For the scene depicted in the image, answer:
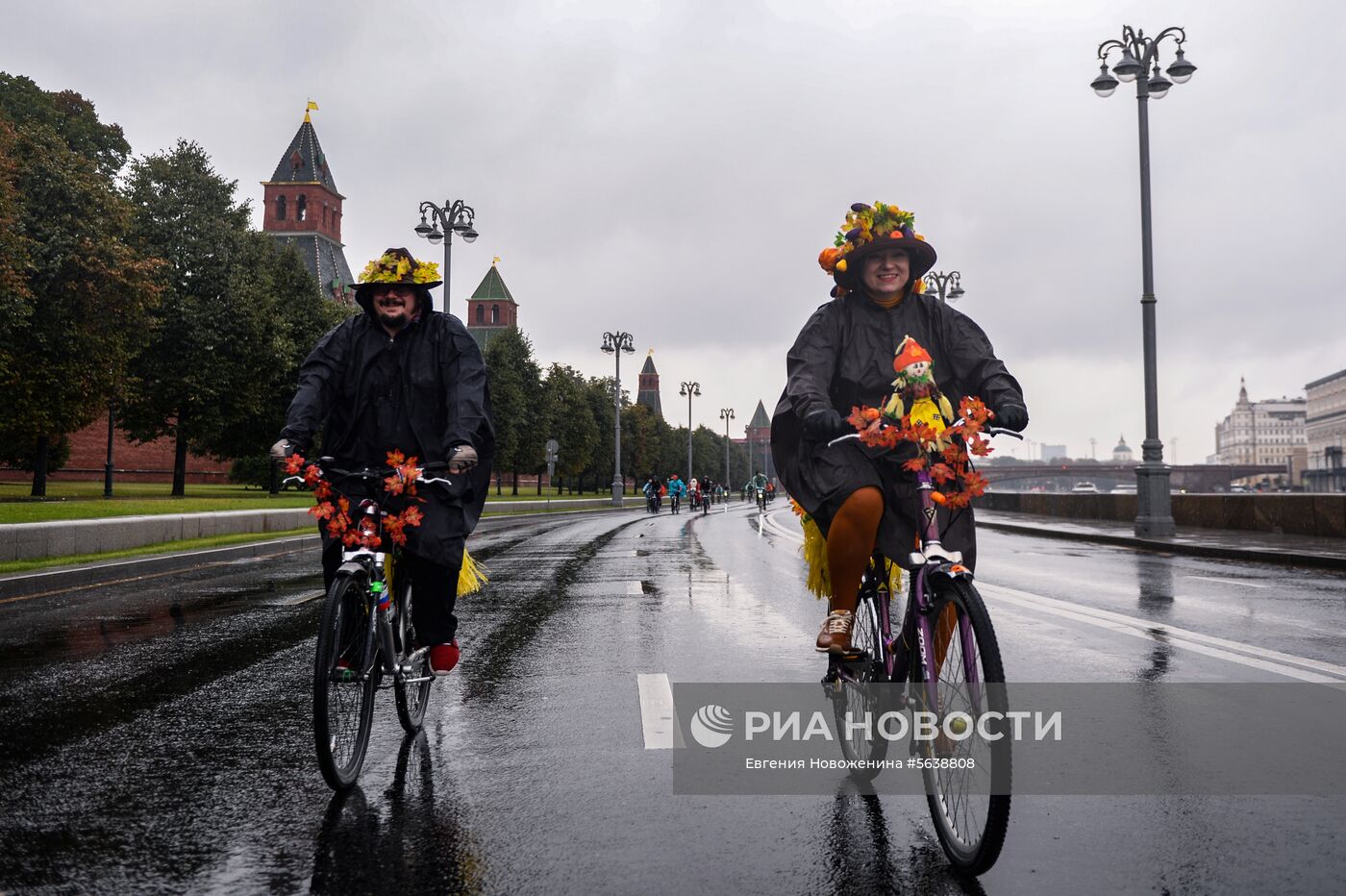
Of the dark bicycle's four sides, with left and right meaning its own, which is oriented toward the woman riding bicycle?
left

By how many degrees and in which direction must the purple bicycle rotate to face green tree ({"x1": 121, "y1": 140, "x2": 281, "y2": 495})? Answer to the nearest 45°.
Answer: approximately 135° to its right

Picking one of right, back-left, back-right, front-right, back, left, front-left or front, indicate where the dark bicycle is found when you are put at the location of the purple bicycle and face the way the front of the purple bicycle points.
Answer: right

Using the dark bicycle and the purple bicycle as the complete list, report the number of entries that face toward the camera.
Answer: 2

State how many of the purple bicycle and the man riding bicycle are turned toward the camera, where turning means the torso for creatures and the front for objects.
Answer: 2

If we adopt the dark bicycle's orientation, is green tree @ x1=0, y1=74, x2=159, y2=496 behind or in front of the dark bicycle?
behind

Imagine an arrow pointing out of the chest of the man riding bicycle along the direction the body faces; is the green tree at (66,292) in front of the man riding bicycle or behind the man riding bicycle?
behind

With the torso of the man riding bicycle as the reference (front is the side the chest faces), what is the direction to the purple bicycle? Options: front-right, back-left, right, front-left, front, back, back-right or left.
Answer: front-left

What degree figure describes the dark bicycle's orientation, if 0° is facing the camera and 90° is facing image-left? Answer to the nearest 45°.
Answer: approximately 0°

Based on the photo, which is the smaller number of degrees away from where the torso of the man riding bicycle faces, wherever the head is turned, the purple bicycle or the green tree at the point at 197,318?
the purple bicycle
